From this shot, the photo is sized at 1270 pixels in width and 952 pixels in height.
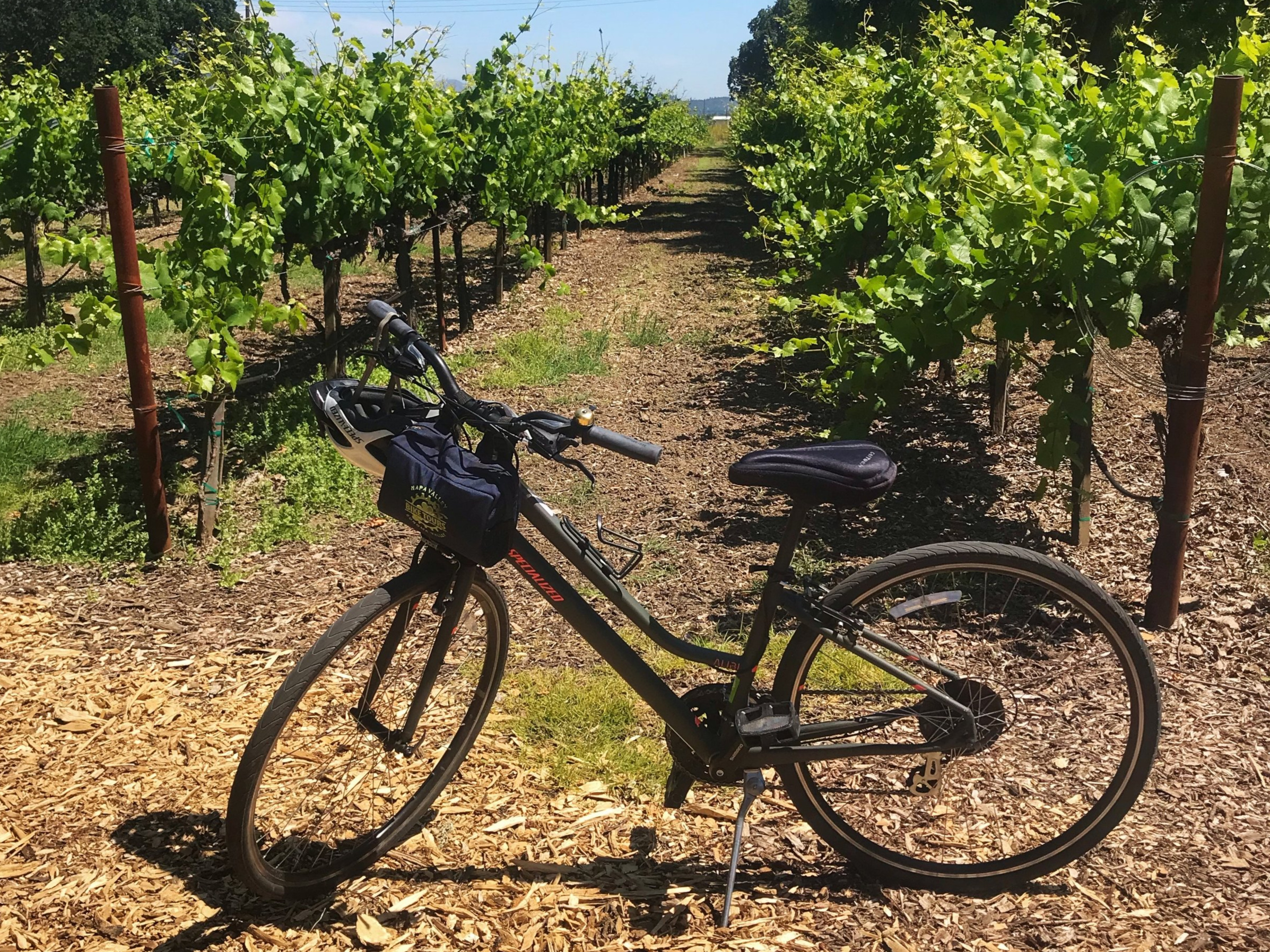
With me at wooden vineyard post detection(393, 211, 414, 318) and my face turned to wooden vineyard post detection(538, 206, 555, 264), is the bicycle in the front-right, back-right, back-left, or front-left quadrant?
back-right

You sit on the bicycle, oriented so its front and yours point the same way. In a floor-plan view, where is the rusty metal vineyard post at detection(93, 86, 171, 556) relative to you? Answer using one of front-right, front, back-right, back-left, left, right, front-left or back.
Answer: front-right

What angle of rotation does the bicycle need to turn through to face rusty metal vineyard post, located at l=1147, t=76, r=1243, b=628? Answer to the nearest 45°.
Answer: approximately 135° to its right

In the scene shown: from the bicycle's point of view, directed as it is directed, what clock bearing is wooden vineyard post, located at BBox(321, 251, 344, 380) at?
The wooden vineyard post is roughly at 2 o'clock from the bicycle.

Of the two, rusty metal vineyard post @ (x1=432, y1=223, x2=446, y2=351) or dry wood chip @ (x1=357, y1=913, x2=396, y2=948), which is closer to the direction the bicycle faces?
the dry wood chip

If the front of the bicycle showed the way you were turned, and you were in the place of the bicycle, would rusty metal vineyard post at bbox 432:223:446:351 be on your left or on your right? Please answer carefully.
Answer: on your right

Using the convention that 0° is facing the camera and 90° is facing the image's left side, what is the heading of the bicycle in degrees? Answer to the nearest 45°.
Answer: approximately 90°

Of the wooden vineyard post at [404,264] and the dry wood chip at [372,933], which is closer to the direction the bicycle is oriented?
the dry wood chip

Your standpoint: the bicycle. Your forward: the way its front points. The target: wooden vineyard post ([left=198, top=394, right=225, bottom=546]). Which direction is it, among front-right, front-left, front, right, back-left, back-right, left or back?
front-right

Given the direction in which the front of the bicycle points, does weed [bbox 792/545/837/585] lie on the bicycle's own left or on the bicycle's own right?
on the bicycle's own right

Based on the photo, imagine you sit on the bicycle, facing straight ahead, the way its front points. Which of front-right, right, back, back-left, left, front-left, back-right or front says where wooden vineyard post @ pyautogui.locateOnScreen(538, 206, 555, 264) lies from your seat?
right

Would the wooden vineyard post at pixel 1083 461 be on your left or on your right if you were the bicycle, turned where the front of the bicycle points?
on your right

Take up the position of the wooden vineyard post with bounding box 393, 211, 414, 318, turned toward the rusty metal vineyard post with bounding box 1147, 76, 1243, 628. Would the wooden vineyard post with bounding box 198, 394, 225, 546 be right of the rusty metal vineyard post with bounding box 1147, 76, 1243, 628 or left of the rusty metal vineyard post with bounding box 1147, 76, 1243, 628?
right

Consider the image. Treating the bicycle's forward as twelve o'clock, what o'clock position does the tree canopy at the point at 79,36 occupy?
The tree canopy is roughly at 2 o'clock from the bicycle.
